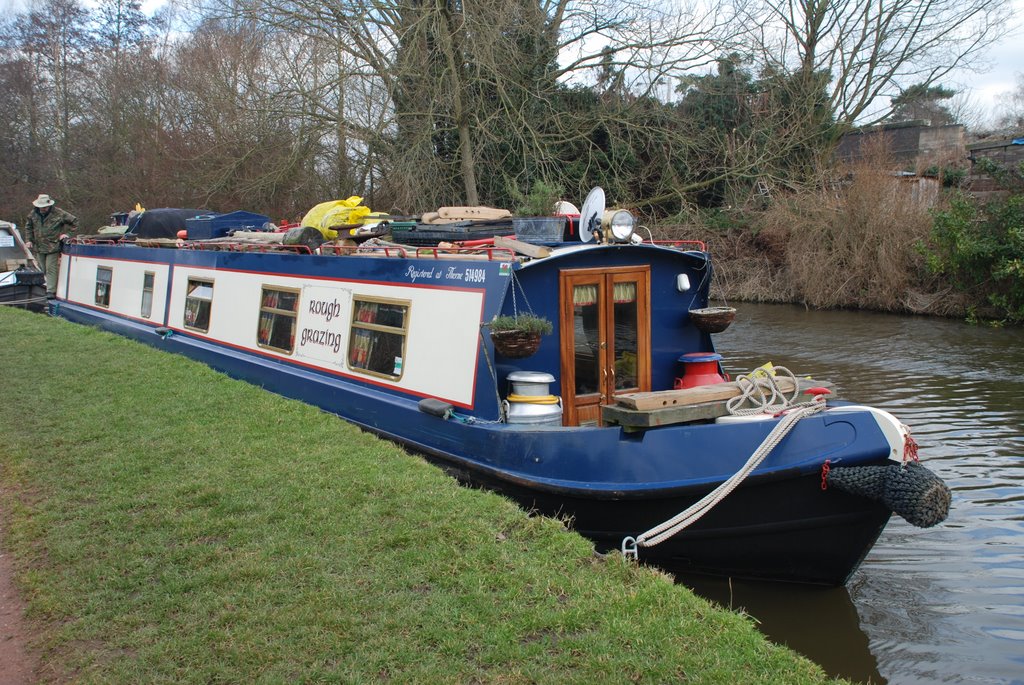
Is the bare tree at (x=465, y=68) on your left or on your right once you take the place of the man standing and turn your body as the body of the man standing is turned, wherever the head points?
on your left

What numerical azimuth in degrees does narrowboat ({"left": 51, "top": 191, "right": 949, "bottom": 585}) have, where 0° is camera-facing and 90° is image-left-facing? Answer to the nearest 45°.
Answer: approximately 315°

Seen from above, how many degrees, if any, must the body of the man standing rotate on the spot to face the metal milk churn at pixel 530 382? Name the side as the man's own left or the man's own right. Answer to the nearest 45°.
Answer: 0° — they already face it

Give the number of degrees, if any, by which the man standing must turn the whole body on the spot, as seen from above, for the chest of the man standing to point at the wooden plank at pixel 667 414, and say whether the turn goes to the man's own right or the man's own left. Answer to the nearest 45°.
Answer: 0° — they already face it

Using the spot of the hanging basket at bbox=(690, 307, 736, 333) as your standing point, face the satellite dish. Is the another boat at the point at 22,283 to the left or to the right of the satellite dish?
right

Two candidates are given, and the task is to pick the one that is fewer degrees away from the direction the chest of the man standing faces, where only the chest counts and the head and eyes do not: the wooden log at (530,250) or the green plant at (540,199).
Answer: the wooden log

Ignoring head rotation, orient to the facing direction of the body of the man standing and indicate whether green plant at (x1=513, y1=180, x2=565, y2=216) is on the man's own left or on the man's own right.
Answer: on the man's own left

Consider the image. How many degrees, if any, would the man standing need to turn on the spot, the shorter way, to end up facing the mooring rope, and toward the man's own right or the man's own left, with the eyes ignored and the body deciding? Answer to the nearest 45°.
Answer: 0° — they already face it
